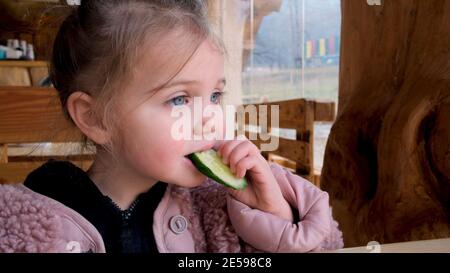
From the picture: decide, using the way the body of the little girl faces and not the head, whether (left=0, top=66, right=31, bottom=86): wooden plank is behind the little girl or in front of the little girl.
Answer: behind

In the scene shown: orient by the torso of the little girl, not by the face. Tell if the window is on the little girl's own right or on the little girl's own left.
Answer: on the little girl's own left

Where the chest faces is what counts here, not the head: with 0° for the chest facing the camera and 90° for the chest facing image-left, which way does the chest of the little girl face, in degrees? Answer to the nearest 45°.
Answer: approximately 315°

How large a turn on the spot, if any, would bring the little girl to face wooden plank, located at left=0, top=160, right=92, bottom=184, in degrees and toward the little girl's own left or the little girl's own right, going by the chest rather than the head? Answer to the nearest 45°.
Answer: approximately 180°

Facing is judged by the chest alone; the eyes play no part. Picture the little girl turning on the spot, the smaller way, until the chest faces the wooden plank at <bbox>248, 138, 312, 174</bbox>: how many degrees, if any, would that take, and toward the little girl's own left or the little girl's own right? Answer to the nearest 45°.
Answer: approximately 90° to the little girl's own left

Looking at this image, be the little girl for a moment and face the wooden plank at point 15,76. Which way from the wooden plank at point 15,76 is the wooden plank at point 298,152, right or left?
right

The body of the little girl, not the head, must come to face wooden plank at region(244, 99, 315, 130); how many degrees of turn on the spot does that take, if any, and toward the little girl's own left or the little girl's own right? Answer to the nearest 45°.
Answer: approximately 90° to the little girl's own left

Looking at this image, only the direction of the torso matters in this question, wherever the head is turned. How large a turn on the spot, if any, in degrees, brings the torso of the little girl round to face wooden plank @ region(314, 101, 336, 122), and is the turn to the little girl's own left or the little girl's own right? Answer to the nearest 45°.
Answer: approximately 90° to the little girl's own left
